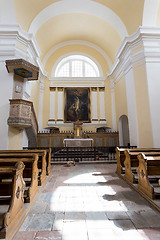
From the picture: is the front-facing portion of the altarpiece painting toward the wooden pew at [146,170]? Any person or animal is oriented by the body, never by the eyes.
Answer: yes

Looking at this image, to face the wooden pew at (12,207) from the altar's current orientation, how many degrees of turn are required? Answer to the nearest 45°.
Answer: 0° — it already faces it

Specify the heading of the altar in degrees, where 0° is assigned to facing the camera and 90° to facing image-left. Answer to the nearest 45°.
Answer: approximately 0°

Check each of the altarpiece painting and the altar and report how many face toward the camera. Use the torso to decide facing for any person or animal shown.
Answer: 2

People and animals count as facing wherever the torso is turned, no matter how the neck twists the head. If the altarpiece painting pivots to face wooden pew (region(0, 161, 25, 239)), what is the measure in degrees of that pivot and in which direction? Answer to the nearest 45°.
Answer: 0° — it already faces it

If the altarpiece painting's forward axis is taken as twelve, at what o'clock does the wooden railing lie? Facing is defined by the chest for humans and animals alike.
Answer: The wooden railing is roughly at 12 o'clock from the altarpiece painting.

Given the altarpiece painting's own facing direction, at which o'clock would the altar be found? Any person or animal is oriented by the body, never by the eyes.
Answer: The altar is roughly at 12 o'clock from the altarpiece painting.

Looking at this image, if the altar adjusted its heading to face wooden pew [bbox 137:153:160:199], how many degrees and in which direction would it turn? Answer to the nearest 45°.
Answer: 0° — it already faces it
